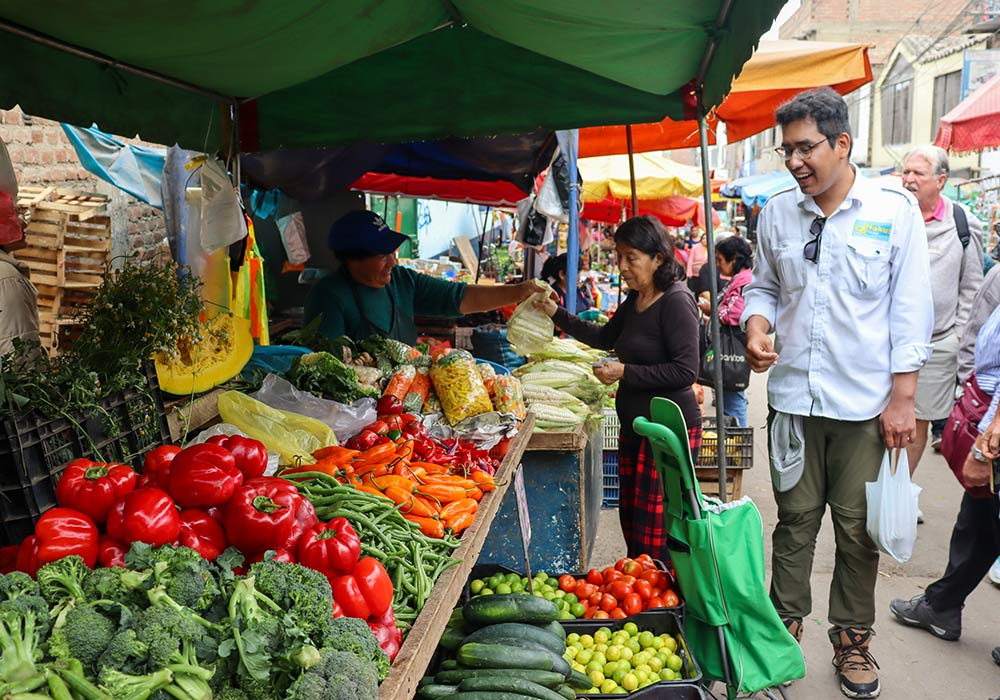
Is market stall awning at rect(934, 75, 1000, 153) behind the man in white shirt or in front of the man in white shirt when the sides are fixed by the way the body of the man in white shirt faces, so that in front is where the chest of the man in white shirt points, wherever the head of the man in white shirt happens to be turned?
behind

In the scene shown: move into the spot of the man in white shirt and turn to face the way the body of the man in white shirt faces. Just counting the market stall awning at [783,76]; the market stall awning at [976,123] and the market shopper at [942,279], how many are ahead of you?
0

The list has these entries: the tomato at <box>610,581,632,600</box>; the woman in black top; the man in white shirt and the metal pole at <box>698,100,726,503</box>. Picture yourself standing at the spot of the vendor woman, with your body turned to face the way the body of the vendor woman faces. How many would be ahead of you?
4

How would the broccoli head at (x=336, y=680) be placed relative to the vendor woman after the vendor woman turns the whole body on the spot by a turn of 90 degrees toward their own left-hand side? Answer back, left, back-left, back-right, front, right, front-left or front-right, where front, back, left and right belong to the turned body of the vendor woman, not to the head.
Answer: back-right

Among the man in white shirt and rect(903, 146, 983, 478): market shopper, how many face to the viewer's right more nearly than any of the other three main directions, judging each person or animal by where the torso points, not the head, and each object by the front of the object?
0

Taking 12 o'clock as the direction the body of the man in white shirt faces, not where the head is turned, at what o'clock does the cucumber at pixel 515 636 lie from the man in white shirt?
The cucumber is roughly at 12 o'clock from the man in white shirt.

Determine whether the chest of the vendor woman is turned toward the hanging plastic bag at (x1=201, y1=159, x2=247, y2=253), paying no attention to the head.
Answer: no

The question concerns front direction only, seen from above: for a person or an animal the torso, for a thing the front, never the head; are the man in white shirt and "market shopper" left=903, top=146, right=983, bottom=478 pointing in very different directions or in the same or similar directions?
same or similar directions

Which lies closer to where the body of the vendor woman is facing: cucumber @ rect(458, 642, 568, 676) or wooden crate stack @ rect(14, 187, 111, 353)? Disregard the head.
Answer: the cucumber

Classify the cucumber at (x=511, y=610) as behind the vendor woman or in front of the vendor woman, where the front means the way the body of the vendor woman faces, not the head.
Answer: in front

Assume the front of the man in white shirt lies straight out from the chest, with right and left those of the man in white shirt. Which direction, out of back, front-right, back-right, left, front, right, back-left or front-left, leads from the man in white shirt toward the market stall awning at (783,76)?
back-right

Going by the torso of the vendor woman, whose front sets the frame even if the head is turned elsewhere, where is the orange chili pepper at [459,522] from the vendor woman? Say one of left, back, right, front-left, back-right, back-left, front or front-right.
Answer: front-right

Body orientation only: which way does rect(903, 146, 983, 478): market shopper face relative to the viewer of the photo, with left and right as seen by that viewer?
facing the viewer and to the left of the viewer

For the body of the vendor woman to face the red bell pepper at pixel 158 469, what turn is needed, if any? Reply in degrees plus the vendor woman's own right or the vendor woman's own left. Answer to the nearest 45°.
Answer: approximately 45° to the vendor woman's own right

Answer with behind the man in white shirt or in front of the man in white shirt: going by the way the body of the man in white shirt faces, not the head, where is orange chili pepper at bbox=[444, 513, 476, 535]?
in front

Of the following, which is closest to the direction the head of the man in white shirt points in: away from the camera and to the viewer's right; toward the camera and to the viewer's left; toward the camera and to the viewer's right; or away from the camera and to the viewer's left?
toward the camera and to the viewer's left

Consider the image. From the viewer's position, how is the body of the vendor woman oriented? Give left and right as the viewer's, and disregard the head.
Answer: facing the viewer and to the right of the viewer
